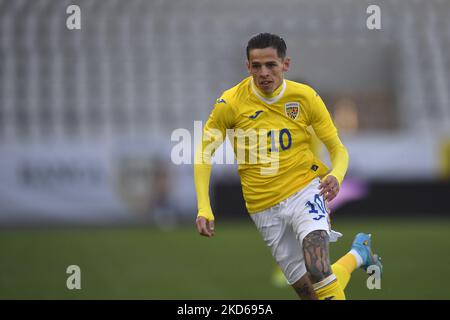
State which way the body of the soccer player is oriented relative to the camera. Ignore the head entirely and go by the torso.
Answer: toward the camera
